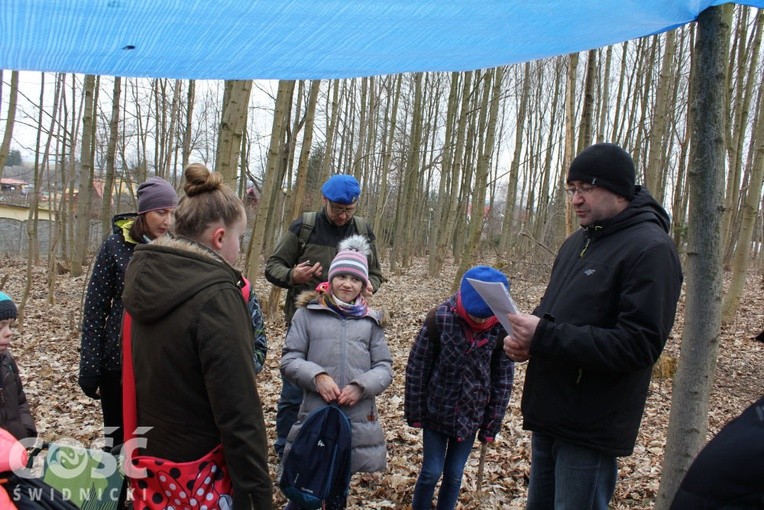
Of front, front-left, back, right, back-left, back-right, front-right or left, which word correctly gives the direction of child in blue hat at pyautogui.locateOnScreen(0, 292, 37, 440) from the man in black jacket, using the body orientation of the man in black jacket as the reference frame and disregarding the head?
front-right

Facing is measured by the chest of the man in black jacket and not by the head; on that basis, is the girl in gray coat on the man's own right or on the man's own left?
on the man's own right

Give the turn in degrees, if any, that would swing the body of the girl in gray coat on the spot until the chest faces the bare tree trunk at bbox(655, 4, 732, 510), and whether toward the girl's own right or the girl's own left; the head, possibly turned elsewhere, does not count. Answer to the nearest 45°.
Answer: approximately 45° to the girl's own left

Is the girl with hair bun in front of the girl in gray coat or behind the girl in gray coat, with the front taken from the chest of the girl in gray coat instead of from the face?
in front

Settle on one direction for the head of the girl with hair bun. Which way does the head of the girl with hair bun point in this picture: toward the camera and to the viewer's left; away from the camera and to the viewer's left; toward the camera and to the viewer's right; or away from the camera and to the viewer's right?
away from the camera and to the viewer's right

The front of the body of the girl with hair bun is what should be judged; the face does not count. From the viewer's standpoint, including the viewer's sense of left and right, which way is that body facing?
facing away from the viewer and to the right of the viewer

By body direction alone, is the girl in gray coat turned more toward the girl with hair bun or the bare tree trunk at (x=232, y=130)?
the girl with hair bun

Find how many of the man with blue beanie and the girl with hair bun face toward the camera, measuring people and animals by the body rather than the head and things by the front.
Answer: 1

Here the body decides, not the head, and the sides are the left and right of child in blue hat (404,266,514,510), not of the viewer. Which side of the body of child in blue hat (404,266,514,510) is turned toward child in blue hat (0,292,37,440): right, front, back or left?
right

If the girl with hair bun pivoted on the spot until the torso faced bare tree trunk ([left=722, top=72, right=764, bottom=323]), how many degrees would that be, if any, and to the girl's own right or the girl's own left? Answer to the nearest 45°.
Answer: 0° — they already face it

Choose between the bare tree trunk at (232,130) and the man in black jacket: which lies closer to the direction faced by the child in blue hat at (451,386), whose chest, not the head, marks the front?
the man in black jacket
